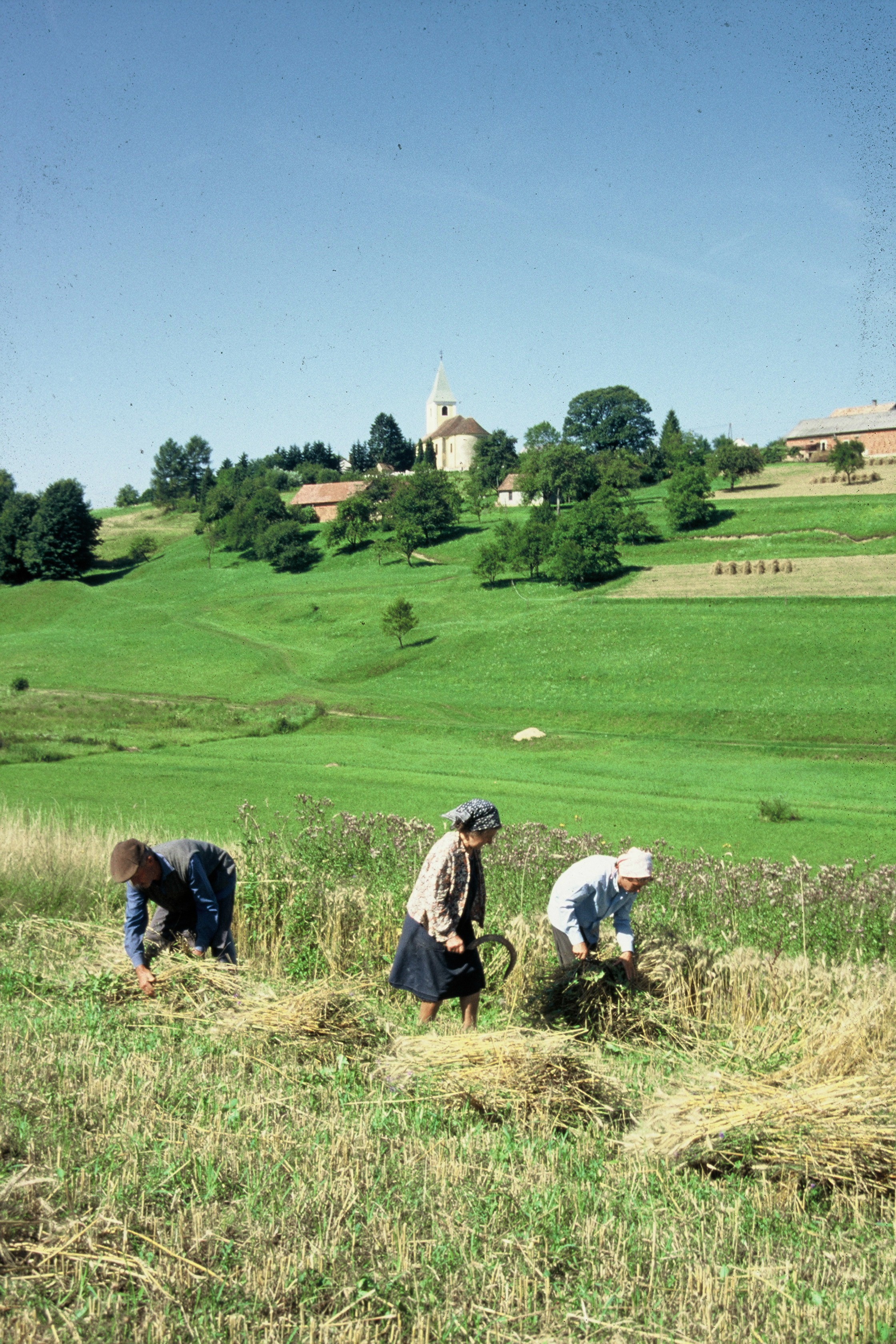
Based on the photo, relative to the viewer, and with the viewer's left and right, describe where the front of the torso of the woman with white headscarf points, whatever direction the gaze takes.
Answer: facing the viewer and to the right of the viewer

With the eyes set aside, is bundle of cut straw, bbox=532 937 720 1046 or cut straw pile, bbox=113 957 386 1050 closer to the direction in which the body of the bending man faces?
the cut straw pile

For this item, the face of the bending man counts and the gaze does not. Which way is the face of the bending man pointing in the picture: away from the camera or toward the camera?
toward the camera

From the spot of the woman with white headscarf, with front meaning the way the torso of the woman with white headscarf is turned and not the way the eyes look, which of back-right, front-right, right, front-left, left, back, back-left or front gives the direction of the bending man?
back-right

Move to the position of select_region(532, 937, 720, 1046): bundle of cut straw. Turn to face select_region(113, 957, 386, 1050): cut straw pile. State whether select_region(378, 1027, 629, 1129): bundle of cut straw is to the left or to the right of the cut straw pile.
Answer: left

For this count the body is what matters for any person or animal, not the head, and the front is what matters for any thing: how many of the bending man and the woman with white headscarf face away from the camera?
0

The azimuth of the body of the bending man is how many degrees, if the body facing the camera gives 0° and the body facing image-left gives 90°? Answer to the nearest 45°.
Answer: approximately 45°

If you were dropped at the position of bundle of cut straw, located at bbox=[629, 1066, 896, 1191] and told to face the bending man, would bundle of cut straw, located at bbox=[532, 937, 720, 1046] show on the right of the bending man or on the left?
right

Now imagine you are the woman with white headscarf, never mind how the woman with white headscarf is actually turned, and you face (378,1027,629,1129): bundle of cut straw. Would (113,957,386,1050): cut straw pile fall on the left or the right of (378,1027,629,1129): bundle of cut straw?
right

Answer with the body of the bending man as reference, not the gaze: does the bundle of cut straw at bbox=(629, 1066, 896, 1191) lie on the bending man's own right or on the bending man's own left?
on the bending man's own left
